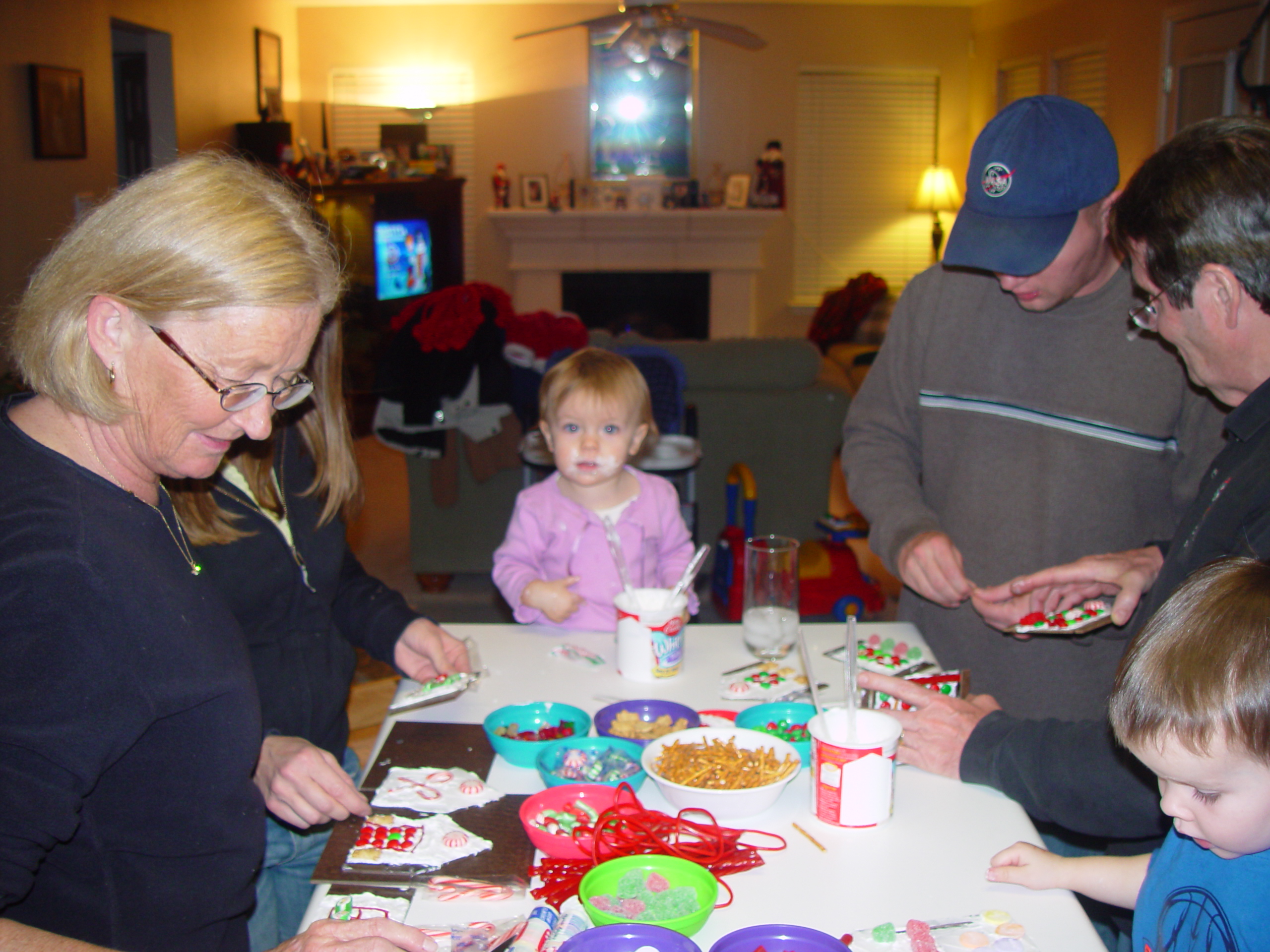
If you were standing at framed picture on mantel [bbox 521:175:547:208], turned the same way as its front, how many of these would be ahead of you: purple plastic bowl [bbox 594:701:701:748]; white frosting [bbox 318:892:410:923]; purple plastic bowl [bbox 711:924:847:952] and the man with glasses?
4

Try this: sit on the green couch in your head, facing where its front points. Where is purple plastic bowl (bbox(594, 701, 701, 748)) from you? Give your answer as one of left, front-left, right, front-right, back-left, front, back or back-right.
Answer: back

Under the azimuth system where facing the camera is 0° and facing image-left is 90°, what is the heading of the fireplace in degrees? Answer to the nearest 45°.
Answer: approximately 0°

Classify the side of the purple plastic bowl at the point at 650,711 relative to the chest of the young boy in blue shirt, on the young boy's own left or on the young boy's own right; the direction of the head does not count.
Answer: on the young boy's own right

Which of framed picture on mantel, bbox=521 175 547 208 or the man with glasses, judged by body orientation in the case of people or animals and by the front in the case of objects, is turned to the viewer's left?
the man with glasses

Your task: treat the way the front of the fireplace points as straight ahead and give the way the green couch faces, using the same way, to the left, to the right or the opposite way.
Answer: the opposite way

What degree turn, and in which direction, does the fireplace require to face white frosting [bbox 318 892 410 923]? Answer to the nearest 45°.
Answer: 0° — it already faces it

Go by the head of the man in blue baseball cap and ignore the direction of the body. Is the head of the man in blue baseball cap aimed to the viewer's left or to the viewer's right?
to the viewer's left

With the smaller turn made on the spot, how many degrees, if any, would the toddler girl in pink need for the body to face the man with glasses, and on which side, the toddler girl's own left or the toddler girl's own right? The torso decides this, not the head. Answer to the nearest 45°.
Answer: approximately 45° to the toddler girl's own left

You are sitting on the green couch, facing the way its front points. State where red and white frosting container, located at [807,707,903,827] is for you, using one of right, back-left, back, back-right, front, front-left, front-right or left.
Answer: back

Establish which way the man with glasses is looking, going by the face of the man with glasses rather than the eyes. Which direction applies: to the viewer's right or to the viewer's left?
to the viewer's left

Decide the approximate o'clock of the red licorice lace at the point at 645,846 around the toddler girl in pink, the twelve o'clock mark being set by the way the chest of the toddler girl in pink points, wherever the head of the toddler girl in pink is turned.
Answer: The red licorice lace is roughly at 12 o'clock from the toddler girl in pink.

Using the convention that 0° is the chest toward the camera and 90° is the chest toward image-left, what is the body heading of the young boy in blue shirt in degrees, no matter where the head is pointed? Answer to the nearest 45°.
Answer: approximately 45°

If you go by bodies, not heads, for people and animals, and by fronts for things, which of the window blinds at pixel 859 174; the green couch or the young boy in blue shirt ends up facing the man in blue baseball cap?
the window blinds
